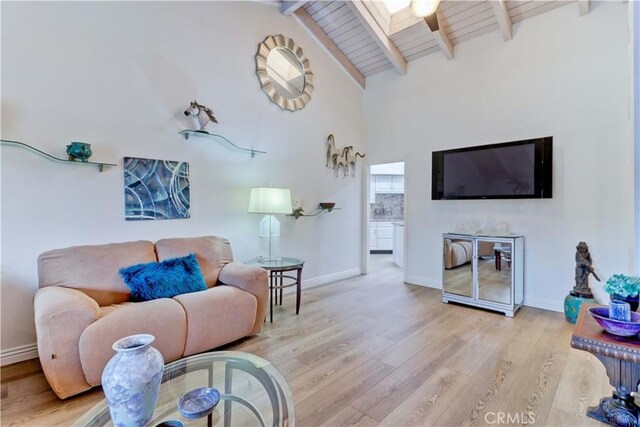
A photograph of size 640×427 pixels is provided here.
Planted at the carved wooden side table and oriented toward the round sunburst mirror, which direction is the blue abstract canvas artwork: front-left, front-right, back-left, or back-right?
front-left

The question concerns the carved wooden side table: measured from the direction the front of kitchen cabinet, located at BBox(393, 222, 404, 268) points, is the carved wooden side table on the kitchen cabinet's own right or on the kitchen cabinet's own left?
on the kitchen cabinet's own left

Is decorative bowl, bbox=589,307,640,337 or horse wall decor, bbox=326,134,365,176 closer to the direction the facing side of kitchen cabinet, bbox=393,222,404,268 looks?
the horse wall decor

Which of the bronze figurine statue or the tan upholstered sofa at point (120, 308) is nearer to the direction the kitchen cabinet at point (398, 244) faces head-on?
the tan upholstered sofa

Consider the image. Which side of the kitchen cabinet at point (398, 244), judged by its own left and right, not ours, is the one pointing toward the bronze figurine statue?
left

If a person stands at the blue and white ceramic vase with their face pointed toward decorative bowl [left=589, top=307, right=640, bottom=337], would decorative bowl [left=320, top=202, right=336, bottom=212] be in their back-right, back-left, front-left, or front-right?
front-left

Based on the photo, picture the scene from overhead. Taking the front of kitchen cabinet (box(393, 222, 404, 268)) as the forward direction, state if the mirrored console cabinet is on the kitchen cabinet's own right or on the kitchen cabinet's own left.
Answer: on the kitchen cabinet's own left

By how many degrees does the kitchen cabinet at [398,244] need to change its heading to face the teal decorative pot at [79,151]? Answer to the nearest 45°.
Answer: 0° — it already faces it

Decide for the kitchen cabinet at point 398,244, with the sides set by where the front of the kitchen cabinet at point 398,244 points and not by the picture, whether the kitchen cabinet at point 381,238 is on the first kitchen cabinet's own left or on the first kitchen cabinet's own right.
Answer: on the first kitchen cabinet's own right

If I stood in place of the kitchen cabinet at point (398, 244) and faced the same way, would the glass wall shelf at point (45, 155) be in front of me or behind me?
in front

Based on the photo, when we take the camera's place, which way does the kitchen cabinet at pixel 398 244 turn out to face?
facing the viewer and to the left of the viewer

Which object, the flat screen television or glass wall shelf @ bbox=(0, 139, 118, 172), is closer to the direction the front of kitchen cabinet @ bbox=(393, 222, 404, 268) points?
the glass wall shelf

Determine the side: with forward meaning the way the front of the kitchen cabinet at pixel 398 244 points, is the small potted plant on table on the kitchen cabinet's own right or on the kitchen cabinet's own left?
on the kitchen cabinet's own left

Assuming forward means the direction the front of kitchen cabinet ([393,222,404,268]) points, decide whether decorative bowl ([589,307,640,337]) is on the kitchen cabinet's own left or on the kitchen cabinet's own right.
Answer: on the kitchen cabinet's own left

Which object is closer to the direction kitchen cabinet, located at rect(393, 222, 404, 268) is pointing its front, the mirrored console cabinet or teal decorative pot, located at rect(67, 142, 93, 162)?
the teal decorative pot

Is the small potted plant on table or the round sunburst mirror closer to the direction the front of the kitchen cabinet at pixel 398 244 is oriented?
the round sunburst mirror

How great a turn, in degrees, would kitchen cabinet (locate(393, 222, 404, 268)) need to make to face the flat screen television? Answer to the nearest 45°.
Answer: approximately 90° to its left

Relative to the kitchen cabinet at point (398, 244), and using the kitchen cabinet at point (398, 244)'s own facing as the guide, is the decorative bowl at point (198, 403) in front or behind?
in front

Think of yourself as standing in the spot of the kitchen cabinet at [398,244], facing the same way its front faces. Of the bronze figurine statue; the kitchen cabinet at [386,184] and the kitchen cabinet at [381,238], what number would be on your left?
1
